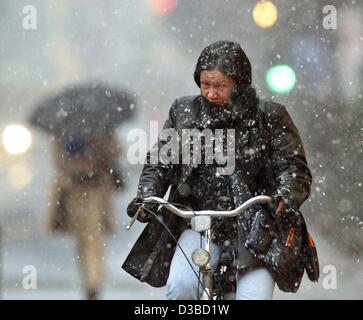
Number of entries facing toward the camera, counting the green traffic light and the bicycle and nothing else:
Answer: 2

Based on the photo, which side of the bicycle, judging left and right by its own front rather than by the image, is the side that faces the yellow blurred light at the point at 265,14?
back

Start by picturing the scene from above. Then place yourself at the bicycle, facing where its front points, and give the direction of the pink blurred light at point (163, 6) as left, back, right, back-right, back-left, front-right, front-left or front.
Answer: back

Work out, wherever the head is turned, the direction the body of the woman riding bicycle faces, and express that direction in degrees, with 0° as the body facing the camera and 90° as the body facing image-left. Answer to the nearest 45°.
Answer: approximately 0°

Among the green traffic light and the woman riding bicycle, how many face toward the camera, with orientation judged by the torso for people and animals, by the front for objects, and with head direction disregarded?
2

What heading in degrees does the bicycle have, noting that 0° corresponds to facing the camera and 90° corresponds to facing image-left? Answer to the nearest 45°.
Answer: approximately 0°

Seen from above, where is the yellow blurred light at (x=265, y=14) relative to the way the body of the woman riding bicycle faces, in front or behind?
behind

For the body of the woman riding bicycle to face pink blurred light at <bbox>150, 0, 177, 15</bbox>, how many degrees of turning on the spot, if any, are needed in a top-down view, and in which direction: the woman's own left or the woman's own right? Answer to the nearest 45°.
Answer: approximately 180°
